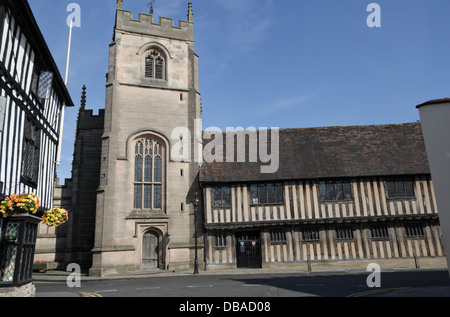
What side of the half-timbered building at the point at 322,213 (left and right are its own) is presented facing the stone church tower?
right

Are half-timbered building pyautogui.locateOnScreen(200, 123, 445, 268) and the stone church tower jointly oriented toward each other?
no

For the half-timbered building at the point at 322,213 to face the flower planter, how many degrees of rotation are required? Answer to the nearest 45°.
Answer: approximately 90° to its right

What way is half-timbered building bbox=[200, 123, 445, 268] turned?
toward the camera

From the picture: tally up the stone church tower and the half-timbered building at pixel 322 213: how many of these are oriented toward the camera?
2

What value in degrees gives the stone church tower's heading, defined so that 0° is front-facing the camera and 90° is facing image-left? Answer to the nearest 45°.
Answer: approximately 0°

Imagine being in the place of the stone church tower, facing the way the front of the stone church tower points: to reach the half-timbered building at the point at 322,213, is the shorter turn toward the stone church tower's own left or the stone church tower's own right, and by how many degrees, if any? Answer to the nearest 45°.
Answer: approximately 90° to the stone church tower's own left
